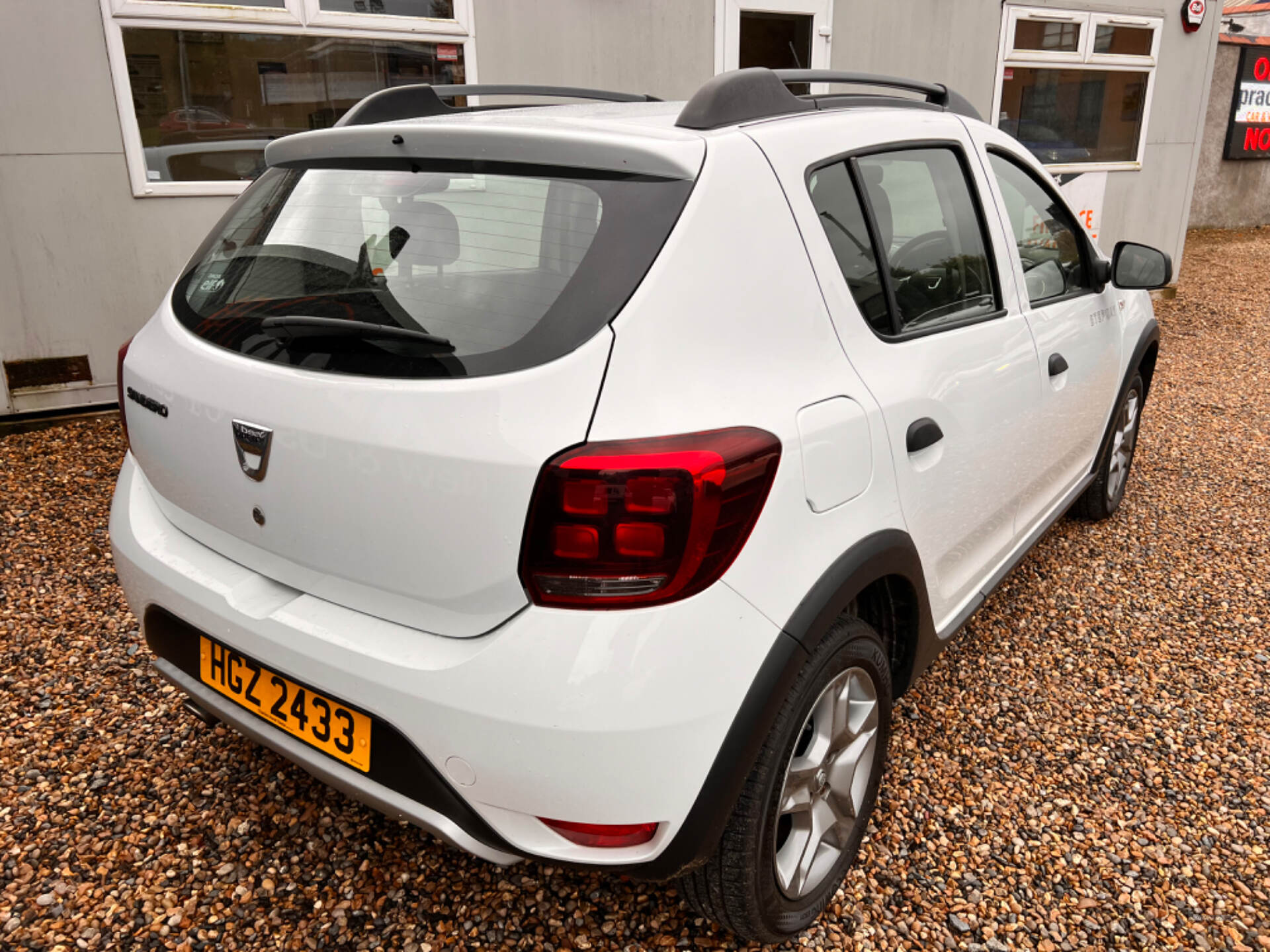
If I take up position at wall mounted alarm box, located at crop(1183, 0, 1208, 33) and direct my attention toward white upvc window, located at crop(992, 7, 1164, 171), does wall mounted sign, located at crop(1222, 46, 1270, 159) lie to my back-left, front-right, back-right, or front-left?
back-right

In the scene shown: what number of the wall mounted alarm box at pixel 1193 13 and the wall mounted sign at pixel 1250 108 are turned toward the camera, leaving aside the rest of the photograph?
2

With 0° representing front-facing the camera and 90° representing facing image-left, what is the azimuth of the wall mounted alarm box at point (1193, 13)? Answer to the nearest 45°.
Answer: approximately 0°

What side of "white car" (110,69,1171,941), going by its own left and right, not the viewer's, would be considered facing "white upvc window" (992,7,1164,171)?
front

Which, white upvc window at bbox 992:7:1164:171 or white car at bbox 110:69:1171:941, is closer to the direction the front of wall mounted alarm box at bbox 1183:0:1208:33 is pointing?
the white car

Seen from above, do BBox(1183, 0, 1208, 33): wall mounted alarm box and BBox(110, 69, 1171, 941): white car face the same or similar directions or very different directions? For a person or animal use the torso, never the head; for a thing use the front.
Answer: very different directions

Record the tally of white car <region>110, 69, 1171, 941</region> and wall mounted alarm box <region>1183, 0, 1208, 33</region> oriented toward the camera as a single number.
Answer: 1

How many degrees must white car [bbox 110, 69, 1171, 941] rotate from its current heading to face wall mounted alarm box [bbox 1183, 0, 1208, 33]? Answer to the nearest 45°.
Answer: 0° — it already faces it

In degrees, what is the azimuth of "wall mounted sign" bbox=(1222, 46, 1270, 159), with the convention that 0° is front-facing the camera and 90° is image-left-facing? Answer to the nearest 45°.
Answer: approximately 0°

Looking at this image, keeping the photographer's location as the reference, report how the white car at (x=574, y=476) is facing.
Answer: facing away from the viewer and to the right of the viewer
